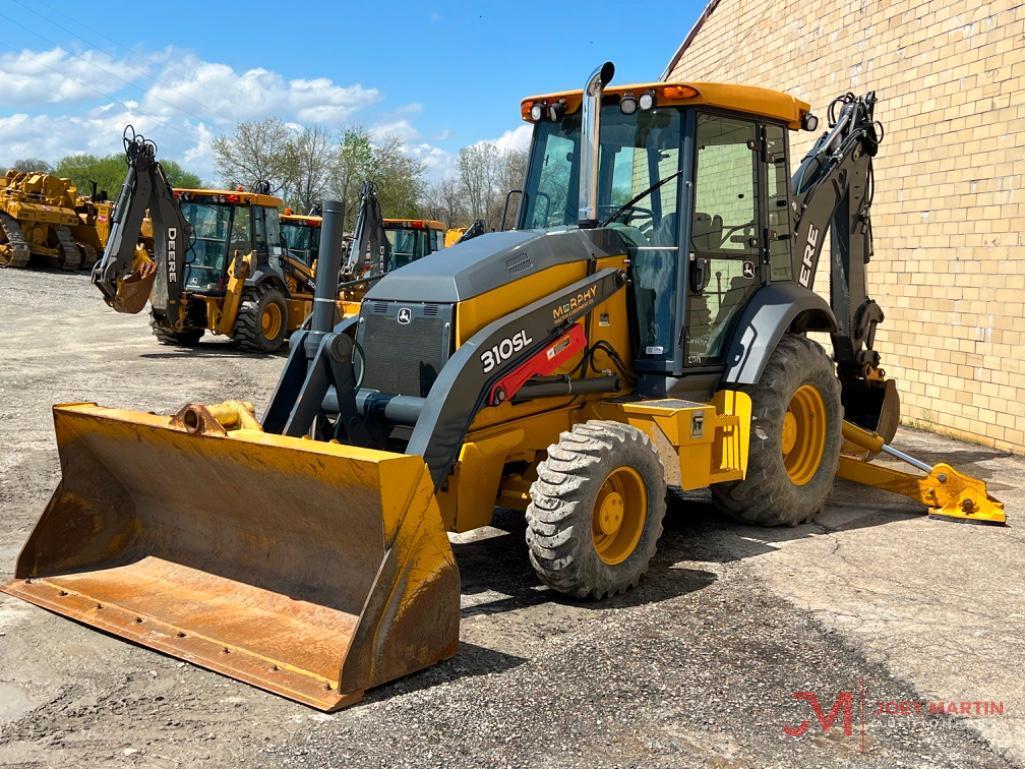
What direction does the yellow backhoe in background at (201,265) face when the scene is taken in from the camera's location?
facing away from the viewer and to the right of the viewer

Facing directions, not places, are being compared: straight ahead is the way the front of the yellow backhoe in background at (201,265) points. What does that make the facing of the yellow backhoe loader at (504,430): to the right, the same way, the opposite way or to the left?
the opposite way

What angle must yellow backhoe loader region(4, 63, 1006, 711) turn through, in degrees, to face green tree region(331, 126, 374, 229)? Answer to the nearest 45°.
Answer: approximately 135° to its right

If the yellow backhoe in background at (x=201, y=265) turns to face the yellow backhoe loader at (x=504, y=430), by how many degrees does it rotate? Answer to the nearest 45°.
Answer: approximately 135° to its right

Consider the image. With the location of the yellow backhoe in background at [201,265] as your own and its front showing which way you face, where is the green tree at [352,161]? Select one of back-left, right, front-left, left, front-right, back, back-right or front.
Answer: front-left

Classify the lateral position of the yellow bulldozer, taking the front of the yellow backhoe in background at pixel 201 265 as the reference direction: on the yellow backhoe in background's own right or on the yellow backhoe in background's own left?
on the yellow backhoe in background's own left

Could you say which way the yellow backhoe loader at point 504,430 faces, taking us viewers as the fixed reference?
facing the viewer and to the left of the viewer
